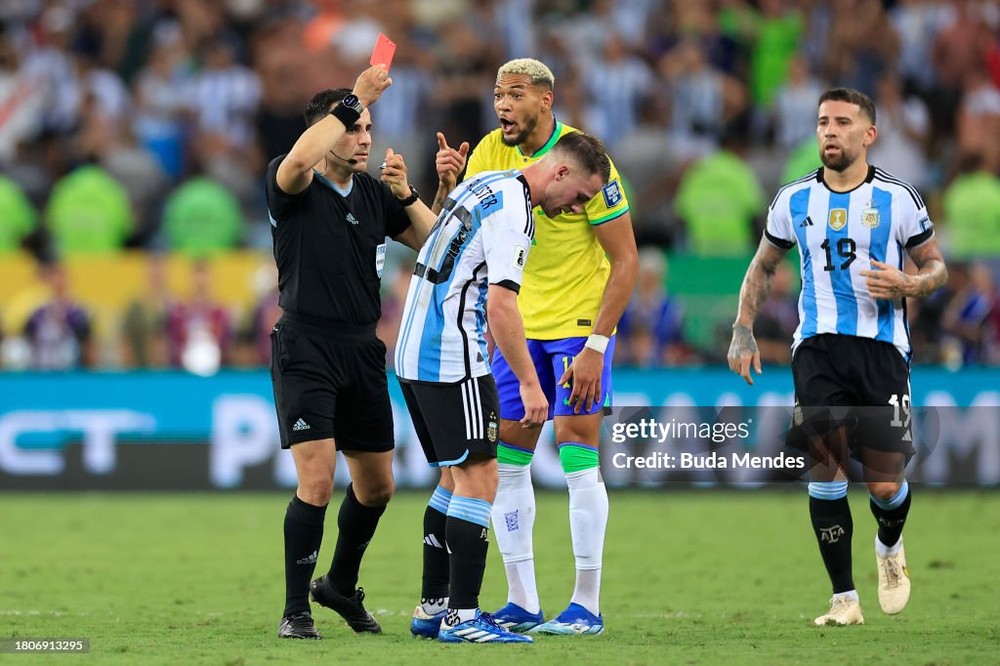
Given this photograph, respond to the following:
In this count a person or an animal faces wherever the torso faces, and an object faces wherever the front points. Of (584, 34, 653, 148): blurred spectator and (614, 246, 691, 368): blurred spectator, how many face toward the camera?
2

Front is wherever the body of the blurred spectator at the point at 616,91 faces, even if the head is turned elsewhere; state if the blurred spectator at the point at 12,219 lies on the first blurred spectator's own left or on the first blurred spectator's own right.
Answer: on the first blurred spectator's own right

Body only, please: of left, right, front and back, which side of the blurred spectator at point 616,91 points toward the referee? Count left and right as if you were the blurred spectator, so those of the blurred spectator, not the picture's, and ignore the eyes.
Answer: front

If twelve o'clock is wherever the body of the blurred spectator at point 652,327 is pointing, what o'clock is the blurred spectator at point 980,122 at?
the blurred spectator at point 980,122 is roughly at 8 o'clock from the blurred spectator at point 652,327.

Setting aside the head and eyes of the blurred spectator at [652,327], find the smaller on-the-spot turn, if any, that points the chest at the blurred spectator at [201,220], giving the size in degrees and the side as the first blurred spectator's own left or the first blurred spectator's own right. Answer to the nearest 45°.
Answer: approximately 90° to the first blurred spectator's own right

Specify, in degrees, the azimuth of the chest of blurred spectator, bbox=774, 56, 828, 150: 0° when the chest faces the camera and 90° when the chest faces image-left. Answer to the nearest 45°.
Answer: approximately 0°

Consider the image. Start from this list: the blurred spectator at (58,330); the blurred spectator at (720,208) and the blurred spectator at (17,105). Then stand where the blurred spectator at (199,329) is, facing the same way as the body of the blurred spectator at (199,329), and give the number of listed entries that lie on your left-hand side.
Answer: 1

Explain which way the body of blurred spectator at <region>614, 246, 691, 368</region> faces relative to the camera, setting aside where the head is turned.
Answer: toward the camera

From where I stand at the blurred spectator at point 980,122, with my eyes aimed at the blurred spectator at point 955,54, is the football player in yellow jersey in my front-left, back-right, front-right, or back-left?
back-left

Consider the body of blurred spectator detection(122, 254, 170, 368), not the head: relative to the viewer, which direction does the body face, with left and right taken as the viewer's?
facing the viewer

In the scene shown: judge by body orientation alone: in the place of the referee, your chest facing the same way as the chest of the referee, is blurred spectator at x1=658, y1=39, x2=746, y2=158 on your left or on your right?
on your left
